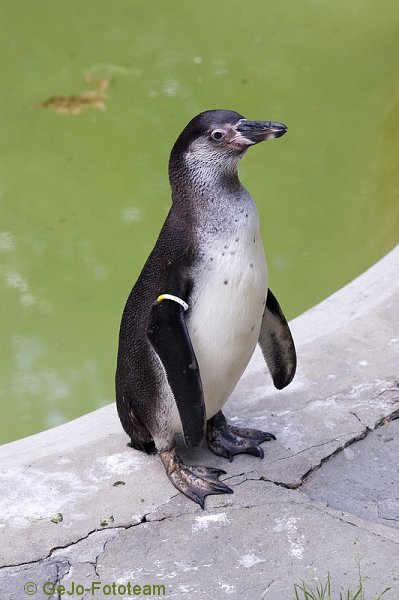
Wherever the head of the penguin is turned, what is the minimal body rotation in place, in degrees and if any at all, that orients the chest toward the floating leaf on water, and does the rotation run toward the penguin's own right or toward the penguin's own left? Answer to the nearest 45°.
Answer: approximately 135° to the penguin's own left

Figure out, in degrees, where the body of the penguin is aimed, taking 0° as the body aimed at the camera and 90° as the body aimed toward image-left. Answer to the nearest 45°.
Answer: approximately 315°
